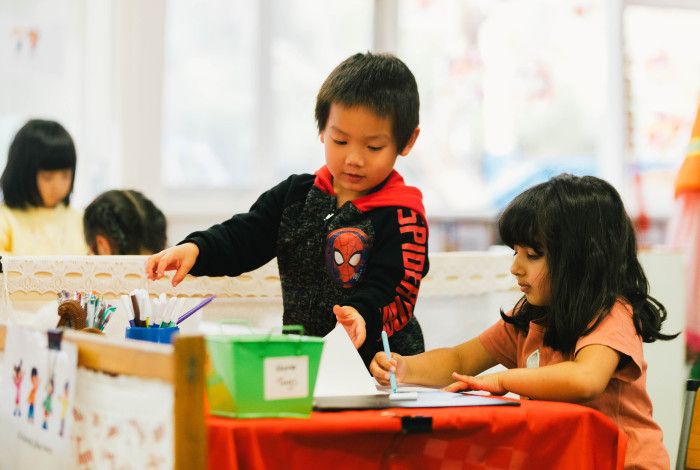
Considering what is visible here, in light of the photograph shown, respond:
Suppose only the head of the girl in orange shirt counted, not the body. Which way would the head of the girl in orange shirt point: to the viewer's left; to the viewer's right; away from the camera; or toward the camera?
to the viewer's left

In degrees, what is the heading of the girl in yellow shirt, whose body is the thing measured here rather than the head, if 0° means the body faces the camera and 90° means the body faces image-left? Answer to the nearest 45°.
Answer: approximately 315°

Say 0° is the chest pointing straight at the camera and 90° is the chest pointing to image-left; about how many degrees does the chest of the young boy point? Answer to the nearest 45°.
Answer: approximately 45°
